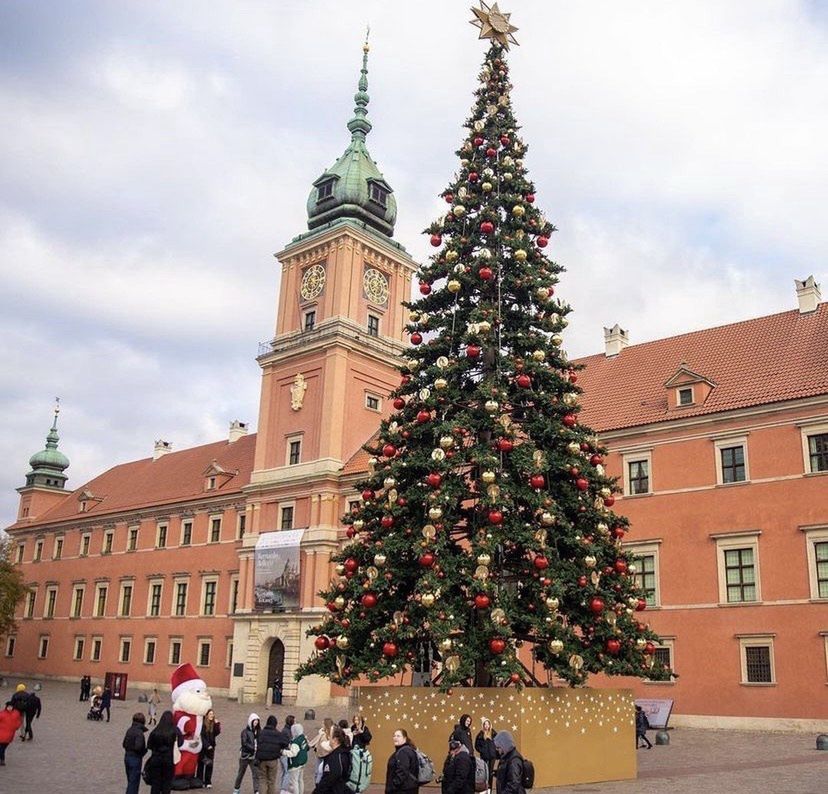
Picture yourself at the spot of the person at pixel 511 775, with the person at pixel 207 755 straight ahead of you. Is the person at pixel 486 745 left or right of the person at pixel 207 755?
right

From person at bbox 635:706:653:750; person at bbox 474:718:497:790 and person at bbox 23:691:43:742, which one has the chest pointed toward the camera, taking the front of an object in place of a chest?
person at bbox 474:718:497:790

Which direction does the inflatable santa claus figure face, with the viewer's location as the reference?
facing the viewer and to the right of the viewer

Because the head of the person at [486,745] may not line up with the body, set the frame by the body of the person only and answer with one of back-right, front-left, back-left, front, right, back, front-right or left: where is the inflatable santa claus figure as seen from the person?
front-right

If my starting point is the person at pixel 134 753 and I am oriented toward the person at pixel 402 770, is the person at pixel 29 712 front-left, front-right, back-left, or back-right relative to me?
back-left

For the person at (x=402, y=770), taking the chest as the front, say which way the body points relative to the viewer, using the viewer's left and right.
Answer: facing the viewer and to the left of the viewer

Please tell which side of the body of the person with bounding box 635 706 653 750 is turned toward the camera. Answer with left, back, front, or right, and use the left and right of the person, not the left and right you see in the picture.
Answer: left

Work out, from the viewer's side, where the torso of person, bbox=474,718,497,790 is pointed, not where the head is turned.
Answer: toward the camera

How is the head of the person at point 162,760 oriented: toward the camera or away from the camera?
away from the camera

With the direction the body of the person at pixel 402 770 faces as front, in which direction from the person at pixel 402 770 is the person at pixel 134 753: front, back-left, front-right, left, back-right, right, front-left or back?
right

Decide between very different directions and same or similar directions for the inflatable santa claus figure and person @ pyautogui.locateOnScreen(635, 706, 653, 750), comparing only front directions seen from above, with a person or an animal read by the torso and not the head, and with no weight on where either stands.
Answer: very different directions

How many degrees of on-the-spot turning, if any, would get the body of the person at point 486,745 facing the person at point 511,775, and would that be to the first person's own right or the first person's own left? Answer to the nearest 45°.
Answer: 0° — they already face them

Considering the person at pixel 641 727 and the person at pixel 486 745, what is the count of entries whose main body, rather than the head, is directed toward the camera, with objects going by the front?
1
